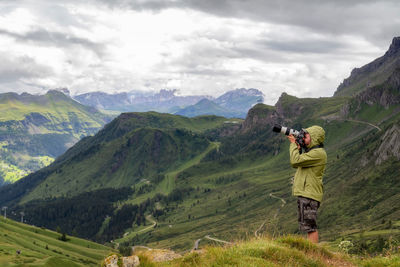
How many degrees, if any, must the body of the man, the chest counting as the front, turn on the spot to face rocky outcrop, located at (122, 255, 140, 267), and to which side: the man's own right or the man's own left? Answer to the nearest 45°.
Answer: approximately 45° to the man's own left

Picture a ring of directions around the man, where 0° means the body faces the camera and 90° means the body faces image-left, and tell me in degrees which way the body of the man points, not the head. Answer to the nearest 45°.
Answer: approximately 90°

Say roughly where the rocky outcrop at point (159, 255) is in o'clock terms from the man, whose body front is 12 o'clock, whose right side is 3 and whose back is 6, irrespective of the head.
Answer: The rocky outcrop is roughly at 12 o'clock from the man.

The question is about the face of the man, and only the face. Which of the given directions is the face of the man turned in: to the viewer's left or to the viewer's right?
to the viewer's left

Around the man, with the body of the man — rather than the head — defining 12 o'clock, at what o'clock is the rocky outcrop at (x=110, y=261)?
The rocky outcrop is roughly at 11 o'clock from the man.

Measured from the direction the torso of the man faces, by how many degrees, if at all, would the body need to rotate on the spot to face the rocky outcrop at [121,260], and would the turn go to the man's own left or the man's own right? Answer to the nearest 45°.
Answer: approximately 45° to the man's own left
